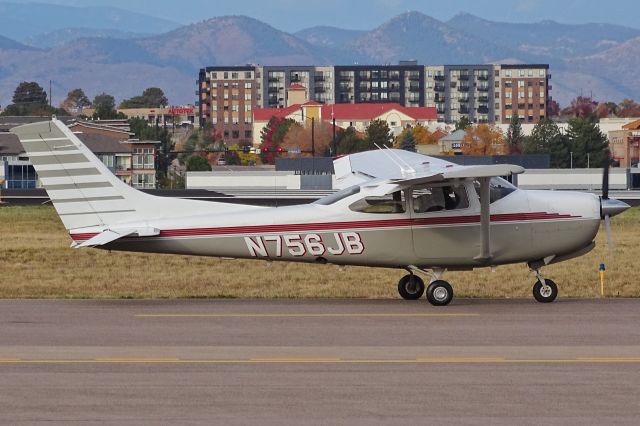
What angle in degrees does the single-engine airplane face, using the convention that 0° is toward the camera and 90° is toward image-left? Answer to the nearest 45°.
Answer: approximately 270°
